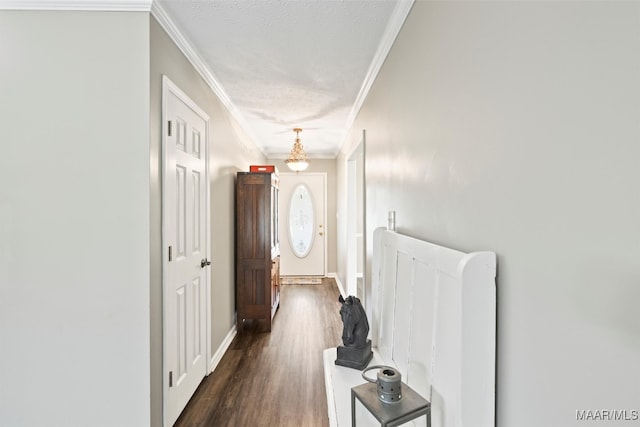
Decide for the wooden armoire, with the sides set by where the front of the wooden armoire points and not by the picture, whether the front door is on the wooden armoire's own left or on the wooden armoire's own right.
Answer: on the wooden armoire's own left

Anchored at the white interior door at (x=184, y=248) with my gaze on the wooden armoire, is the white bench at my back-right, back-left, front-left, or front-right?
back-right

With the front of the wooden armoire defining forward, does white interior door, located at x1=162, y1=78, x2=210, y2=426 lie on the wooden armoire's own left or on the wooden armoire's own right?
on the wooden armoire's own right

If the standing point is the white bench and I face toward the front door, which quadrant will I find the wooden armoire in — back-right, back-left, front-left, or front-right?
front-left

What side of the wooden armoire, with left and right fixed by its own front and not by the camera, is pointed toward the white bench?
right

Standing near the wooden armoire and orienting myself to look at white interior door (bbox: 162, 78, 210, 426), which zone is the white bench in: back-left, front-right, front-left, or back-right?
front-left

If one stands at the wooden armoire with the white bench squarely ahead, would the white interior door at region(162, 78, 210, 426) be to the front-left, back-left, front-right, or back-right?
front-right

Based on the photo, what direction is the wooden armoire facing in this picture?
to the viewer's right

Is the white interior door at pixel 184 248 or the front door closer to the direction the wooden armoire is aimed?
the front door
